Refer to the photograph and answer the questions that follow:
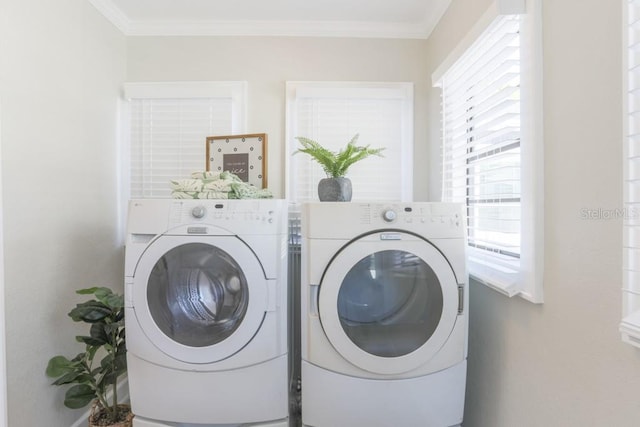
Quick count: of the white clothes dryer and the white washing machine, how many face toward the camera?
2

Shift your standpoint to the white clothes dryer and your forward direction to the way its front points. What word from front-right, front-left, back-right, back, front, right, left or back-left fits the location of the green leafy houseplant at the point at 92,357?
right

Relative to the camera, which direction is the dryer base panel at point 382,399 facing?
toward the camera

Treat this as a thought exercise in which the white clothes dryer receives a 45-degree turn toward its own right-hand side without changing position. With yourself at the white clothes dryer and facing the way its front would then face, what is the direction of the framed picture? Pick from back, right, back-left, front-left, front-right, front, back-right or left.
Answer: right

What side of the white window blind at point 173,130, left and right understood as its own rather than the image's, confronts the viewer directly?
front

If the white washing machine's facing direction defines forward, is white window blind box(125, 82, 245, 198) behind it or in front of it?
behind

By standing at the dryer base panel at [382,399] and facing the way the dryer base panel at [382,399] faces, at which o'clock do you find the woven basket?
The woven basket is roughly at 3 o'clock from the dryer base panel.

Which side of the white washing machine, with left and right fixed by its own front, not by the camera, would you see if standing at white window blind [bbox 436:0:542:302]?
left

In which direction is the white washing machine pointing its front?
toward the camera

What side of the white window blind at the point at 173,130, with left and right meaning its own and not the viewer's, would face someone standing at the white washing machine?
front

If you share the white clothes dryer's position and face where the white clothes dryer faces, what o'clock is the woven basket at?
The woven basket is roughly at 3 o'clock from the white clothes dryer.

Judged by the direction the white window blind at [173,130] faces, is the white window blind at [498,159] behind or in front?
in front

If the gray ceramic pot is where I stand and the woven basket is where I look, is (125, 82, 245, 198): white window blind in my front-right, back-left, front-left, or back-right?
front-right
